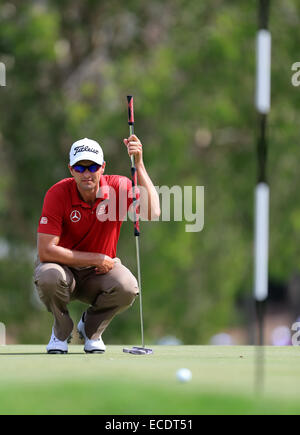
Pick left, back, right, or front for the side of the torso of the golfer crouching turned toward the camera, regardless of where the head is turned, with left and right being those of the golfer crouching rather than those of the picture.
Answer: front

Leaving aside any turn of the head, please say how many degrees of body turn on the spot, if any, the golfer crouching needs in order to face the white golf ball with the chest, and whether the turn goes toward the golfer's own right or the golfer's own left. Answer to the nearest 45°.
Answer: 0° — they already face it
